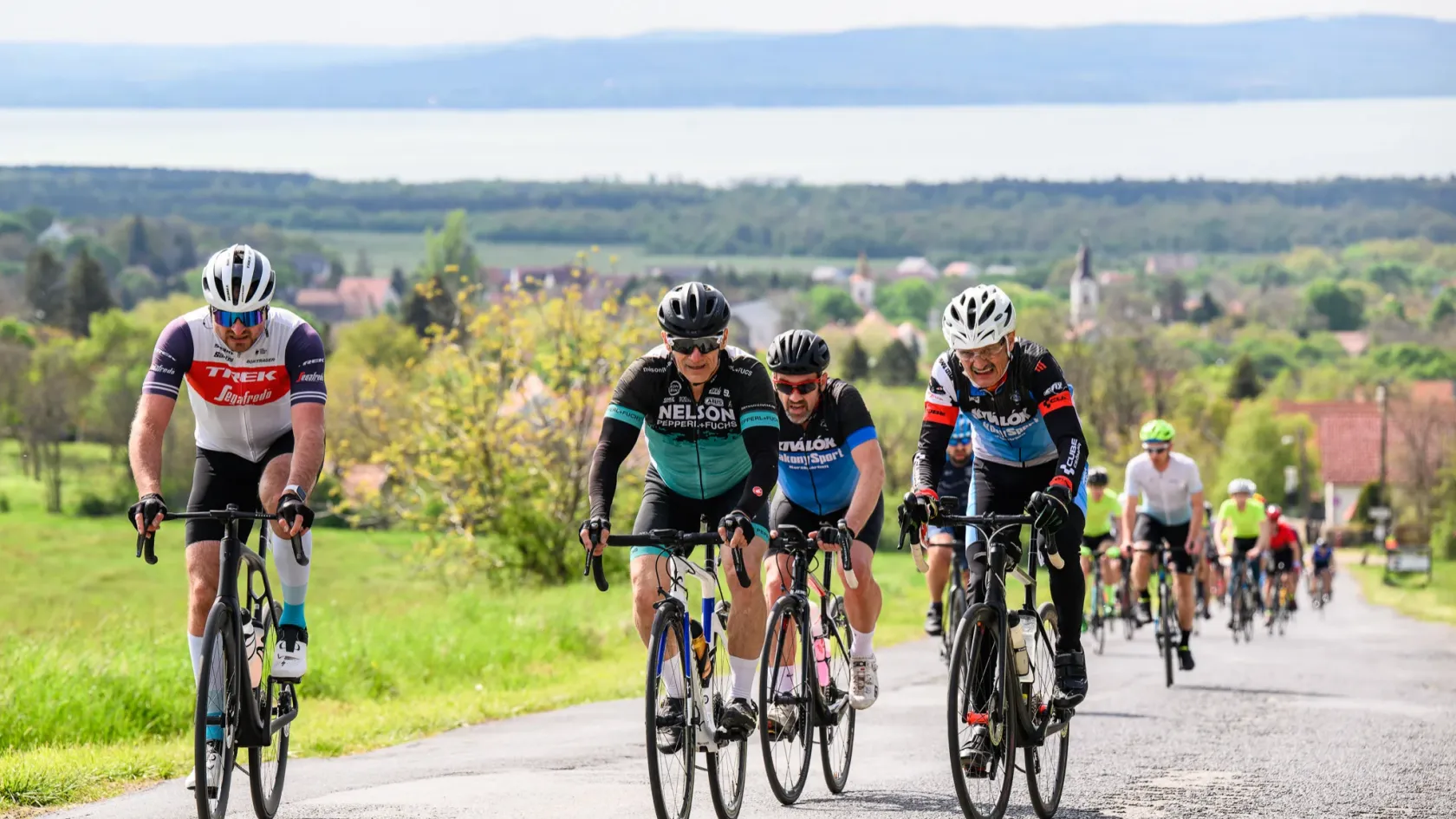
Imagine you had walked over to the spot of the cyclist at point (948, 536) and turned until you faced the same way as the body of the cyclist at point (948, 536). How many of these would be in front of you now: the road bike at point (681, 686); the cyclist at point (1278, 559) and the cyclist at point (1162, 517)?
1

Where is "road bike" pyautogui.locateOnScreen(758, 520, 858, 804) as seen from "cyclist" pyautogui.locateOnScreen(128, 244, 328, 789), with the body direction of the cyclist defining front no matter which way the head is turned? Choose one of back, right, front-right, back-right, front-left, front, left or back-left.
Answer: left

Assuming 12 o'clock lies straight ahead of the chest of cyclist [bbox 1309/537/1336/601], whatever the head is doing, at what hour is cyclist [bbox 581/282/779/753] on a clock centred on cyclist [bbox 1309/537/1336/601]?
cyclist [bbox 581/282/779/753] is roughly at 12 o'clock from cyclist [bbox 1309/537/1336/601].

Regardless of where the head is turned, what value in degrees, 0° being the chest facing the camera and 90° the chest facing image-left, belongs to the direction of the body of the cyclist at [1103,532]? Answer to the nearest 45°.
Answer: approximately 0°

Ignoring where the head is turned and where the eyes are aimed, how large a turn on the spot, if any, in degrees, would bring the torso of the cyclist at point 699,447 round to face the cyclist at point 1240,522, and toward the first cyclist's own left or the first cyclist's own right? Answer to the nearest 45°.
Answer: approximately 135° to the first cyclist's own left

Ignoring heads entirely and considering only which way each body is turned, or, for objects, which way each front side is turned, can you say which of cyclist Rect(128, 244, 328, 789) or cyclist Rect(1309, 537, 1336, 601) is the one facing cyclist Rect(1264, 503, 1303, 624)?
cyclist Rect(1309, 537, 1336, 601)

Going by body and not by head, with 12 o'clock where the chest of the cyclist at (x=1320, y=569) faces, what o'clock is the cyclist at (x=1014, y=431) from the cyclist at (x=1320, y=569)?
the cyclist at (x=1014, y=431) is roughly at 12 o'clock from the cyclist at (x=1320, y=569).

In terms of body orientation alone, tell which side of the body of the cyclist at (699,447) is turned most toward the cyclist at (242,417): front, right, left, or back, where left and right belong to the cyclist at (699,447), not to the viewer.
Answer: right

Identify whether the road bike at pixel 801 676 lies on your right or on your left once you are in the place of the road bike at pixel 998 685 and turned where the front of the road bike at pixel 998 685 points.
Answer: on your right
